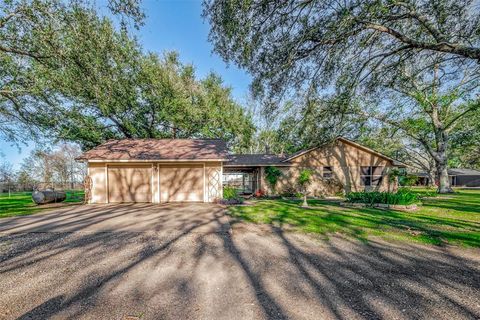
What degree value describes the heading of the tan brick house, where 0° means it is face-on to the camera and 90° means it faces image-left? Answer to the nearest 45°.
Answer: approximately 0°

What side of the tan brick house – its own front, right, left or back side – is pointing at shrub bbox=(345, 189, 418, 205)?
left

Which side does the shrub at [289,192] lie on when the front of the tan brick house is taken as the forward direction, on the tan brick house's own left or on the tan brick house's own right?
on the tan brick house's own left

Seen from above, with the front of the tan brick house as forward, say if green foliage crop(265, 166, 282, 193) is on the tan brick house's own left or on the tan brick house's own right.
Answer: on the tan brick house's own left
